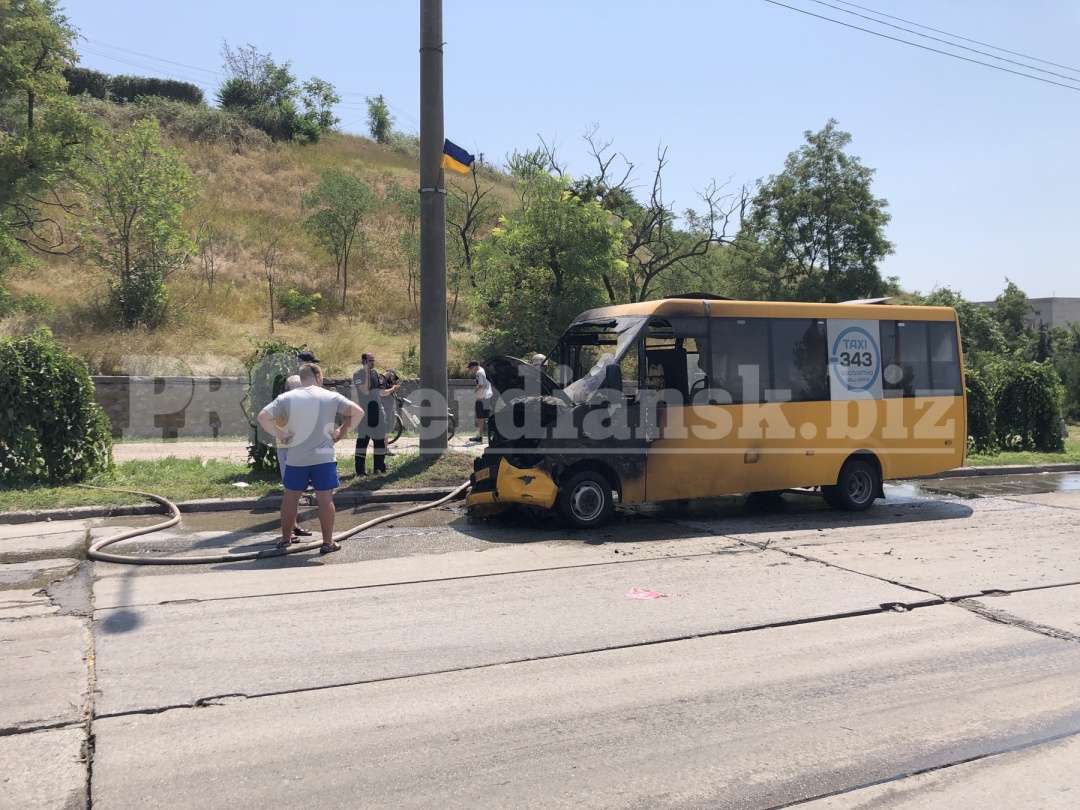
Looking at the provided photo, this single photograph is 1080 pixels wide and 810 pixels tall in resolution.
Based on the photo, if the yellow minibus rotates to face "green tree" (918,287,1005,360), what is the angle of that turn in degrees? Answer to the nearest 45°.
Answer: approximately 135° to its right

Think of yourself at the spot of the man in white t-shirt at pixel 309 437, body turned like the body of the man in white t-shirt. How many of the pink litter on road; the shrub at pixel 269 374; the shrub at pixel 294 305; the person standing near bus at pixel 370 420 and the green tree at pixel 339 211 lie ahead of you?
4

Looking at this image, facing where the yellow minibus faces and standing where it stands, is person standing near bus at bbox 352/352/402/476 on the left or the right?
on its right

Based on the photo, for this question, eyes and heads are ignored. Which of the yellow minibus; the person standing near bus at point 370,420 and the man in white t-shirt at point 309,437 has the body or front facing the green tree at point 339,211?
the man in white t-shirt

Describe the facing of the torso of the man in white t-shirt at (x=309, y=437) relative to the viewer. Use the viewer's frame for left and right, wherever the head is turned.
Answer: facing away from the viewer

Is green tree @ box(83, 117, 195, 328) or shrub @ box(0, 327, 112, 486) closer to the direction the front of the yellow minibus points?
the shrub

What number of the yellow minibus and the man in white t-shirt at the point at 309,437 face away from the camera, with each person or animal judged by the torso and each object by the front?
1

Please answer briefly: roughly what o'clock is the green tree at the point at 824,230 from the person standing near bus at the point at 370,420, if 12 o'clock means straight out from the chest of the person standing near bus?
The green tree is roughly at 9 o'clock from the person standing near bus.

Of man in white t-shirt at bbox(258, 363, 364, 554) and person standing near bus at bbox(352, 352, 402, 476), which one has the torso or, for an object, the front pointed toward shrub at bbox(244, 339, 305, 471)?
the man in white t-shirt

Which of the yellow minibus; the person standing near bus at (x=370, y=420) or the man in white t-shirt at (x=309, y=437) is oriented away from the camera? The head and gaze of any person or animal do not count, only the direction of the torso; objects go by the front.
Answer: the man in white t-shirt

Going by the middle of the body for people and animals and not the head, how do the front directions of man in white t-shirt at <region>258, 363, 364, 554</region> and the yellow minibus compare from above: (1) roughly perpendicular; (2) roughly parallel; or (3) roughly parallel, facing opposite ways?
roughly perpendicular

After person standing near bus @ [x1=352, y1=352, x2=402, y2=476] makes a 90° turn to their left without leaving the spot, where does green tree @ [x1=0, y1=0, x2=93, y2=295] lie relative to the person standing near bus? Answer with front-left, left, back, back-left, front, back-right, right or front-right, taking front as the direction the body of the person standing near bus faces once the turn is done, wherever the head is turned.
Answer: left

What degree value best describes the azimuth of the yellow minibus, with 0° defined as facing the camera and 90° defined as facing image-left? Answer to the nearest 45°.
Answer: approximately 45°

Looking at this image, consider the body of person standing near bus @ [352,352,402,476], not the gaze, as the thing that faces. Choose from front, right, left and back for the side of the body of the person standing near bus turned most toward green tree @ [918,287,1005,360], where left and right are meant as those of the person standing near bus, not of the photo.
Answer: left

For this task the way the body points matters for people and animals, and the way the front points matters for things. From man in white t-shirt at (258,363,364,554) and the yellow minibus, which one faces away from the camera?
the man in white t-shirt

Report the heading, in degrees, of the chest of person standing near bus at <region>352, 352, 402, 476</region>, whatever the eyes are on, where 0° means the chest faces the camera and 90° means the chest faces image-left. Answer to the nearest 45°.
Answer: approximately 315°

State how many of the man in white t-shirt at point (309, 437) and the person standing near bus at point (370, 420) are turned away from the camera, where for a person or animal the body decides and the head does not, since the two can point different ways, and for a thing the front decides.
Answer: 1
